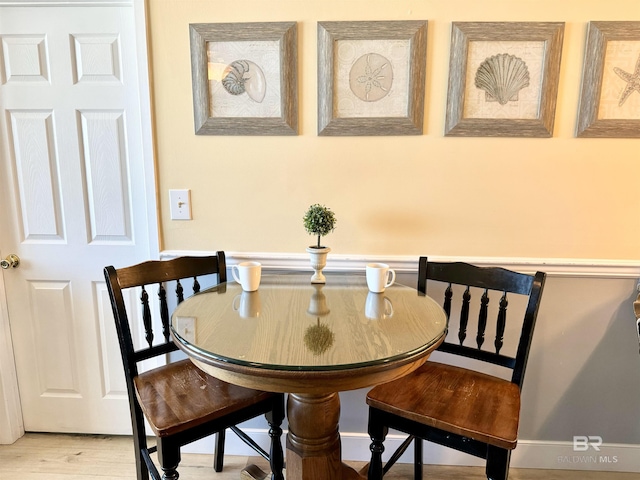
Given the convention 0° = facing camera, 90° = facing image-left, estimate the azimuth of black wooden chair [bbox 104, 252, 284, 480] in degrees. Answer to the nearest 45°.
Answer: approximately 315°

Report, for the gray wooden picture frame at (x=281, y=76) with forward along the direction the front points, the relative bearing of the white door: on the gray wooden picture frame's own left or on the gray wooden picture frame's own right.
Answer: on the gray wooden picture frame's own right

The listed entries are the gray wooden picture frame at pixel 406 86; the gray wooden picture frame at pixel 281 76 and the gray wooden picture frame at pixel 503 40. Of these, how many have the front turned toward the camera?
3

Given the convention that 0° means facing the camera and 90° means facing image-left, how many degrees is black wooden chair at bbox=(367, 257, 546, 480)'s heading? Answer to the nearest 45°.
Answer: approximately 45°

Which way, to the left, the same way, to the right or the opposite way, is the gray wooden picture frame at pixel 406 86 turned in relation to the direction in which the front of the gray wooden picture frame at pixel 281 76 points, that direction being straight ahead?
the same way

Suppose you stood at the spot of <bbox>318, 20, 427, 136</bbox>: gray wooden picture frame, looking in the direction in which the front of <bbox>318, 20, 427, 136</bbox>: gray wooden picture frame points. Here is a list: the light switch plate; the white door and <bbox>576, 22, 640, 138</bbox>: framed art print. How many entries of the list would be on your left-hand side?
1

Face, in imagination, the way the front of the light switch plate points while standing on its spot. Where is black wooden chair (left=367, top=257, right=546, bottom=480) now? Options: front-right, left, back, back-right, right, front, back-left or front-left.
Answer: front-left

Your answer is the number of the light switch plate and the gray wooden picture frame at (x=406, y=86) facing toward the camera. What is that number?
2

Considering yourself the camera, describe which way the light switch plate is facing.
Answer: facing the viewer

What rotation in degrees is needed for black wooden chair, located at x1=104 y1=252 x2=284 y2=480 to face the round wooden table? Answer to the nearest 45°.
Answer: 0° — it already faces it

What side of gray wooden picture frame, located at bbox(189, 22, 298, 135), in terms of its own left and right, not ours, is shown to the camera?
front
